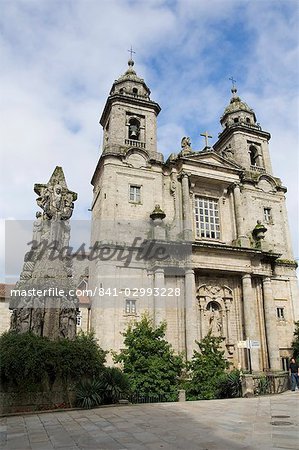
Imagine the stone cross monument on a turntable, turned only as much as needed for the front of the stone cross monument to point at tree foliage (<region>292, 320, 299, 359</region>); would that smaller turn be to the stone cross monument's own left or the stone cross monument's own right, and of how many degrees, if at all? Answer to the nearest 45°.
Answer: approximately 135° to the stone cross monument's own left

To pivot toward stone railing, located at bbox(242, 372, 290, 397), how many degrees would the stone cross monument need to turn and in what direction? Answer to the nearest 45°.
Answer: approximately 135° to its left

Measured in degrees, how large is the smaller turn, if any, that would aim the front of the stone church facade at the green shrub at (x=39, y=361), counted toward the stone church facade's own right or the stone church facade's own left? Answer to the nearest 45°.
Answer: approximately 45° to the stone church facade's own right

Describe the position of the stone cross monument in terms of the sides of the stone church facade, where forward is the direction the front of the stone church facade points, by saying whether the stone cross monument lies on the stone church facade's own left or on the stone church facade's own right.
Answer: on the stone church facade's own right

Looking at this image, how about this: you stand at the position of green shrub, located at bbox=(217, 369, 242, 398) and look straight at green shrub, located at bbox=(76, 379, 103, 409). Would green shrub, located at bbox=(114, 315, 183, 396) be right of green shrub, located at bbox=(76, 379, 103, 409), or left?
right

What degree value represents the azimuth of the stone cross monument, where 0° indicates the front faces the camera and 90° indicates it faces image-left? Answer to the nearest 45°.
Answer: approximately 0°
